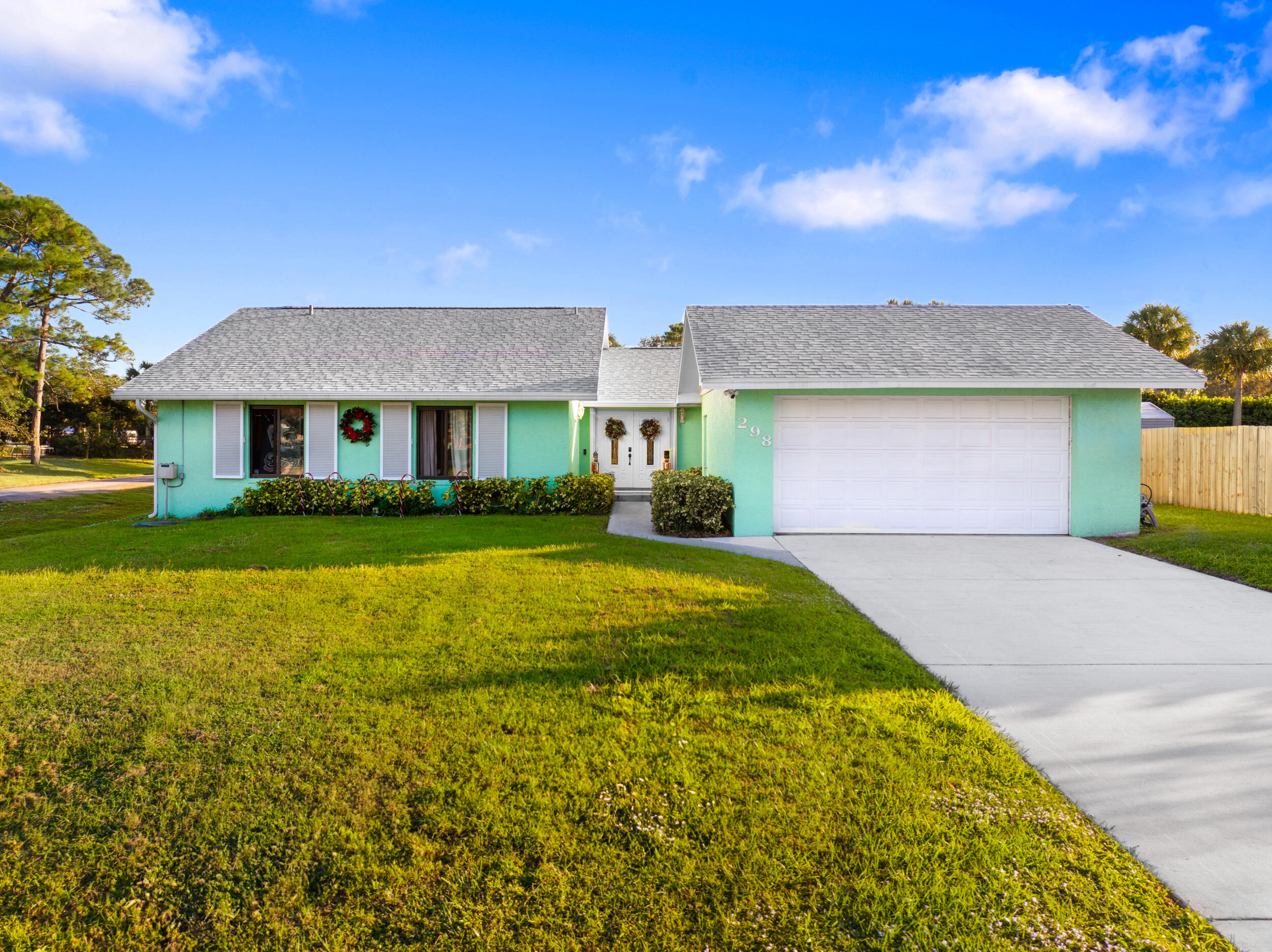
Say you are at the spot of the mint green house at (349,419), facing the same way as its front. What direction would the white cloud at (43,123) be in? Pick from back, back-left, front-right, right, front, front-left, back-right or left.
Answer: back-right

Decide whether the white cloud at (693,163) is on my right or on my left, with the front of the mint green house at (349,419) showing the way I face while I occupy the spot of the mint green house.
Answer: on my left

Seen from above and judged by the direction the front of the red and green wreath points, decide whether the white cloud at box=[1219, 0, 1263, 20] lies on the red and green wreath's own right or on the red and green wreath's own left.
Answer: on the red and green wreath's own left

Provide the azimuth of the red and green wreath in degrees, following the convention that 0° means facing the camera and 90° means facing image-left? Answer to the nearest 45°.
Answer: approximately 0°

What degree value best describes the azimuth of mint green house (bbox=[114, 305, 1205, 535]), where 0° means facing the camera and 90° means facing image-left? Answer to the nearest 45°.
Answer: approximately 0°

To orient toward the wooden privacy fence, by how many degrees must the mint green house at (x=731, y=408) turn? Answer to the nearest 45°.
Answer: approximately 90° to its left

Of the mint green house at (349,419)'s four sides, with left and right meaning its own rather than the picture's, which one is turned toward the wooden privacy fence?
left
